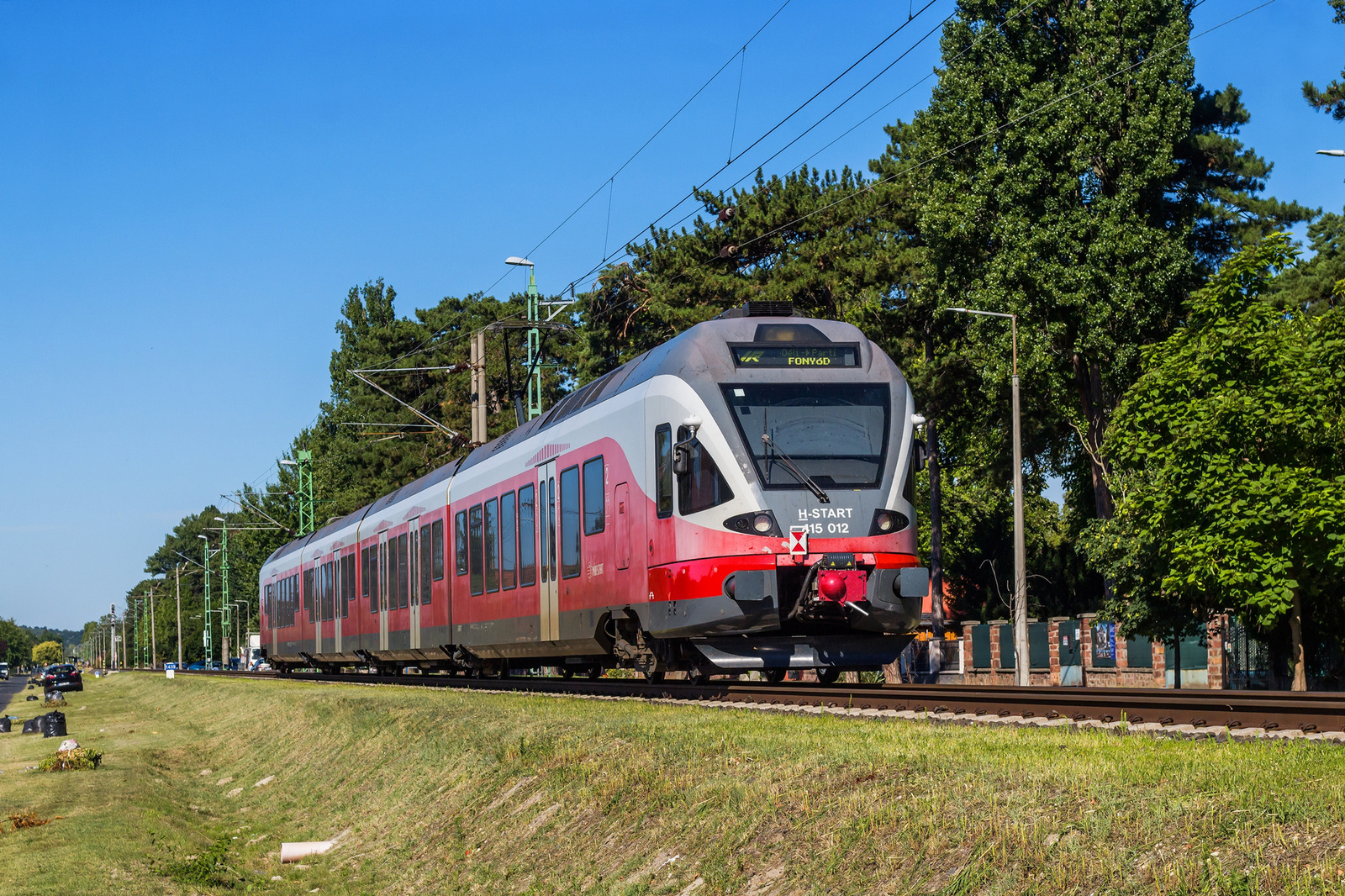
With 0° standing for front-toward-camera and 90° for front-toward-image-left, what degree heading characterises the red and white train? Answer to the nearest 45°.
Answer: approximately 315°

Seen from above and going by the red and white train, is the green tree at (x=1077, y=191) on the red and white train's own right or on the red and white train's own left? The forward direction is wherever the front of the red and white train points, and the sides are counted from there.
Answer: on the red and white train's own left

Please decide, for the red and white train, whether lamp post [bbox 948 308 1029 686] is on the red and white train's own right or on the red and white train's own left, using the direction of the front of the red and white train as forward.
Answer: on the red and white train's own left

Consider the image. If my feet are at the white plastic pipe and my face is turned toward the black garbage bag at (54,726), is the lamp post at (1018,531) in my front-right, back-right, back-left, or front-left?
front-right

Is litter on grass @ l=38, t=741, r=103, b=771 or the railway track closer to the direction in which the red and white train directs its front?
the railway track
